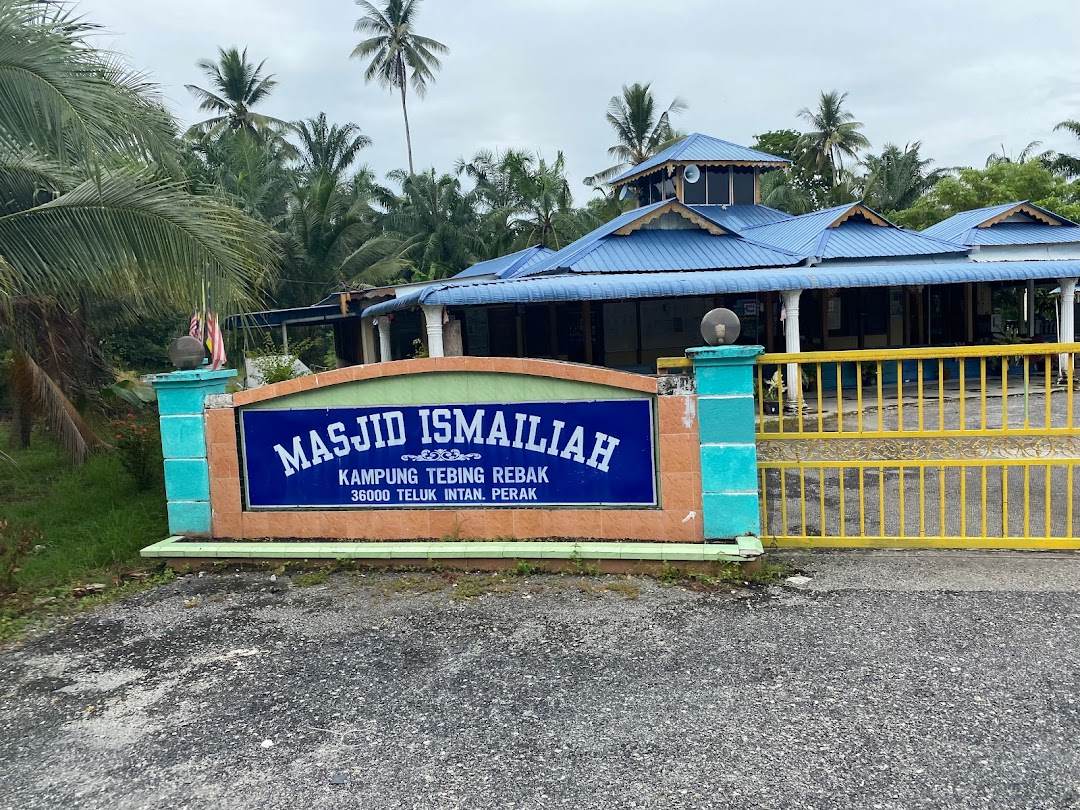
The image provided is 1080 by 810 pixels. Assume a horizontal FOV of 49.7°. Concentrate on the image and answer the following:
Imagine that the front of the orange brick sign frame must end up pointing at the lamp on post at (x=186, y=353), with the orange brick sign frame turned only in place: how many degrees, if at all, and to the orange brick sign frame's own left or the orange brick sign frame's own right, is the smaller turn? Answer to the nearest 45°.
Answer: approximately 90° to the orange brick sign frame's own right

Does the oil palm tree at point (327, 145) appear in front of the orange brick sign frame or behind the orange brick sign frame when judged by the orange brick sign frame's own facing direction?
behind

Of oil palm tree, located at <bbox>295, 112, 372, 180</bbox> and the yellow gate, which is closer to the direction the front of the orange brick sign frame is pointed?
the yellow gate

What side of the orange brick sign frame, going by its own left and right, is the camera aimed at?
front

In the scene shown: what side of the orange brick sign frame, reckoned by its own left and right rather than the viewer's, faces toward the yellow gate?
left

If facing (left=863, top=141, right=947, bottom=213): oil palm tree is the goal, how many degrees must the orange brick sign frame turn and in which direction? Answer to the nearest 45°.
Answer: approximately 135° to its left

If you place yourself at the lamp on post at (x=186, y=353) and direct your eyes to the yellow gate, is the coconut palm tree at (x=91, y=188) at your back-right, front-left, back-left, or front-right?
back-left
